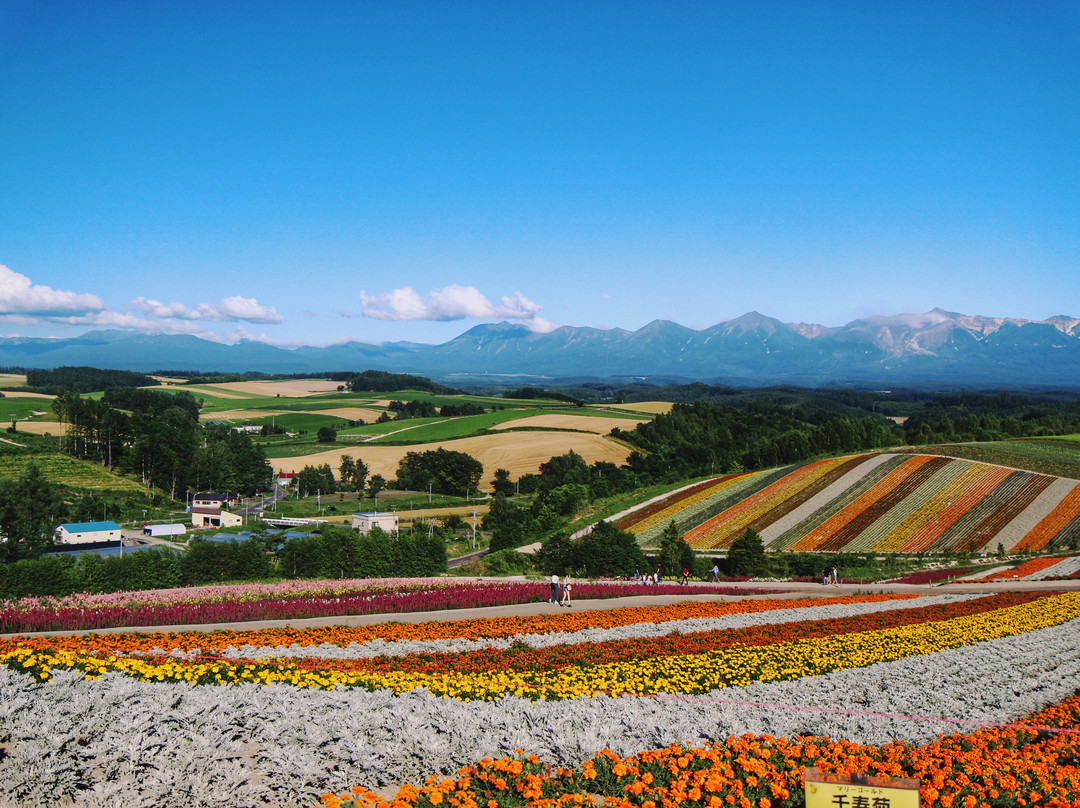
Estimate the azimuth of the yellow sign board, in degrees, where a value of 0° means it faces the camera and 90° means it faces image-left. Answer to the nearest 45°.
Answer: approximately 0°

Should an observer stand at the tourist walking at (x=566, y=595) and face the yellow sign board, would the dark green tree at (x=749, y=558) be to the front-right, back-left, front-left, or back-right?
back-left

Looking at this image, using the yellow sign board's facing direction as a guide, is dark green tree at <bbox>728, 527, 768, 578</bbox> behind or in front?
behind

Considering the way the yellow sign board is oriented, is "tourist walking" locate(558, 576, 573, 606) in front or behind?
behind
